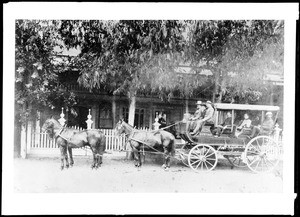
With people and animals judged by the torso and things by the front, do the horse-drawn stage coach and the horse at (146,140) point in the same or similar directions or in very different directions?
same or similar directions

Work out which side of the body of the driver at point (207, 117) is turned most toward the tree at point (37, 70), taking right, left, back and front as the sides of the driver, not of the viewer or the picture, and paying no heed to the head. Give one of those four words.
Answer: front

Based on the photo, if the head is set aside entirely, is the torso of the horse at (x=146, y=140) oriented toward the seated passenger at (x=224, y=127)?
no

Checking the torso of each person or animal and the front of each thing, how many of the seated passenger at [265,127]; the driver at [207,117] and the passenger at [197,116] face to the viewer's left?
3

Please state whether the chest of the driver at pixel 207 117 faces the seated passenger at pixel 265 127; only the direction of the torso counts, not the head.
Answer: no

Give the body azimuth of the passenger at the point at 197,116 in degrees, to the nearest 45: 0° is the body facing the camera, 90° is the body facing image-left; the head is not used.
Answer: approximately 90°

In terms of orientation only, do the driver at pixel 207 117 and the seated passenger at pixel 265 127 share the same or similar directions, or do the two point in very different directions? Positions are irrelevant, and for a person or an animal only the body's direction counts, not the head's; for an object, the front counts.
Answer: same or similar directions

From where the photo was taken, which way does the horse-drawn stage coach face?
to the viewer's left

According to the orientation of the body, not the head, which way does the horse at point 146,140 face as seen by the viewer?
to the viewer's left

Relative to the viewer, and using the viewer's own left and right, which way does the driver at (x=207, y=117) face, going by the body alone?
facing to the left of the viewer

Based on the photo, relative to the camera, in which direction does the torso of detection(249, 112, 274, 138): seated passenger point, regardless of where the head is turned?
to the viewer's left

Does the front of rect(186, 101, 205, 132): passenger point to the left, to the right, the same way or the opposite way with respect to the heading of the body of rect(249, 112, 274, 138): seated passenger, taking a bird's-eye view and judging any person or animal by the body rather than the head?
the same way

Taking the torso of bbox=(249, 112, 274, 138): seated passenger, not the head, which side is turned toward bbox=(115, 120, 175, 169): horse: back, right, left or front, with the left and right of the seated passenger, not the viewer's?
front

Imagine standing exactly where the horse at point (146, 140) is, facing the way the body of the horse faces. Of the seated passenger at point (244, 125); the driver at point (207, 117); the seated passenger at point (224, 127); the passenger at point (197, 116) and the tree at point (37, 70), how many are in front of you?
1

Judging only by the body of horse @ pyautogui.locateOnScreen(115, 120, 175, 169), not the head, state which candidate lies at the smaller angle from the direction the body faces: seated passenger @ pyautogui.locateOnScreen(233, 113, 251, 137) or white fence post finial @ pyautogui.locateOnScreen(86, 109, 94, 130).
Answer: the white fence post finial
